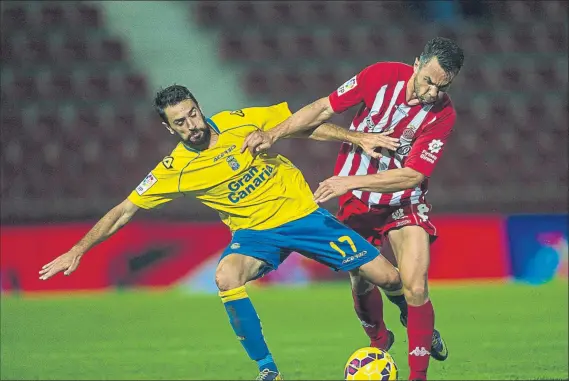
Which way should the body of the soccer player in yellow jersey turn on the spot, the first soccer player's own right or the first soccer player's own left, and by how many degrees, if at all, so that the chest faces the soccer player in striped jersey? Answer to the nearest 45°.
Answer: approximately 90° to the first soccer player's own left

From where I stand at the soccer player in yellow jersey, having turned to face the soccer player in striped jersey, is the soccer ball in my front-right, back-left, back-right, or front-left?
front-right

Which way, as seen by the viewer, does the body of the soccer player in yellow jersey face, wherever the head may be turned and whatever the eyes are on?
toward the camera

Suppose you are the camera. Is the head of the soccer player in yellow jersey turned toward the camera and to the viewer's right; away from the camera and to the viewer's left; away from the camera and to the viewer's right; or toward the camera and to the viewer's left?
toward the camera and to the viewer's right
